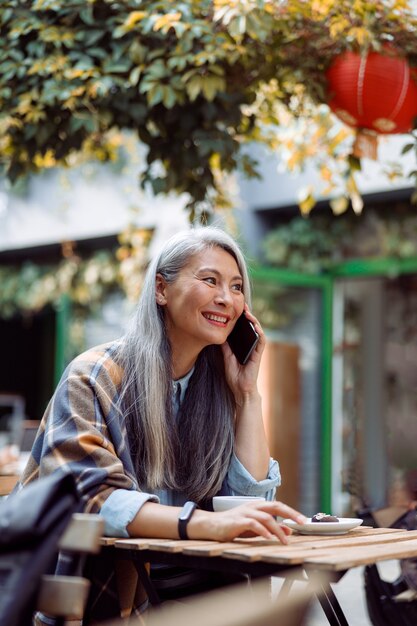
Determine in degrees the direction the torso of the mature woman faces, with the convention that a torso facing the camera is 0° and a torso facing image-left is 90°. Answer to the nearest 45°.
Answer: approximately 315°

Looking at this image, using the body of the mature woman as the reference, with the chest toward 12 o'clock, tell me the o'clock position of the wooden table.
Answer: The wooden table is roughly at 1 o'clock from the mature woman.

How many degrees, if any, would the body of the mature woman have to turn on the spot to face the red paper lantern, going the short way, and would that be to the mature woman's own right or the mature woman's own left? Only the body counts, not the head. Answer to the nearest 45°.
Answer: approximately 90° to the mature woman's own left

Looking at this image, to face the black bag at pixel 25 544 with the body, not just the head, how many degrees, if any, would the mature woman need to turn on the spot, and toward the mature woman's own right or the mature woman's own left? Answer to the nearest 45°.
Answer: approximately 45° to the mature woman's own right

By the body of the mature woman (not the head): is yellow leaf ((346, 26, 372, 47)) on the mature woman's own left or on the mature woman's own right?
on the mature woman's own left
